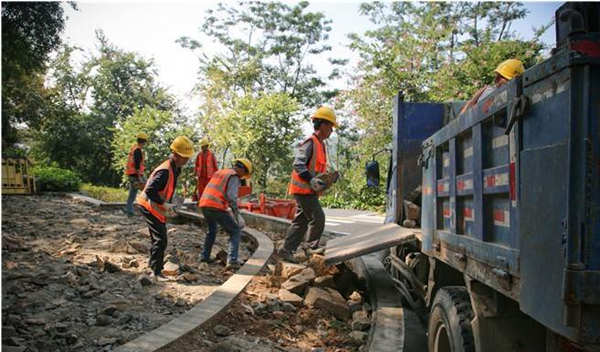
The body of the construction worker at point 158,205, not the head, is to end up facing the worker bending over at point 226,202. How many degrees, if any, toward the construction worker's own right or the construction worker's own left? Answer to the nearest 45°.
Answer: approximately 45° to the construction worker's own left

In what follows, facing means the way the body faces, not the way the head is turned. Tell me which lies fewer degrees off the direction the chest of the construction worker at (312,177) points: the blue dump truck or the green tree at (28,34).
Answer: the blue dump truck

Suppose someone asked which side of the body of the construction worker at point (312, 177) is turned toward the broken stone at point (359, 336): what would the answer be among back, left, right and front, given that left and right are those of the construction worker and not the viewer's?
right

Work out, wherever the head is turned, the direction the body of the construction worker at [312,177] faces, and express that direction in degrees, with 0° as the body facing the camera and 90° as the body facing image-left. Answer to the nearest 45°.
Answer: approximately 270°

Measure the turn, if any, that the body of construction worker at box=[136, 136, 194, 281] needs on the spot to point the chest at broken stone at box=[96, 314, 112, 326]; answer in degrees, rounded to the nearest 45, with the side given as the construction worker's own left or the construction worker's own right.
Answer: approximately 90° to the construction worker's own right

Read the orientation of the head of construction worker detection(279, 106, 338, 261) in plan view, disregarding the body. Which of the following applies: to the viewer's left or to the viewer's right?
to the viewer's right

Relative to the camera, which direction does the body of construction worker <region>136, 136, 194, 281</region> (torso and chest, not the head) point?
to the viewer's right

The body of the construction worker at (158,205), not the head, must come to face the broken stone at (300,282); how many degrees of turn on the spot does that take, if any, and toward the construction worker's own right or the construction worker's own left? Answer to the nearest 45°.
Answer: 0° — they already face it

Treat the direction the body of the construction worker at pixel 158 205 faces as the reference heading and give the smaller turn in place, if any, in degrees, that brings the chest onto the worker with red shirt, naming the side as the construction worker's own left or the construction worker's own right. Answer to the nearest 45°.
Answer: approximately 90° to the construction worker's own left
